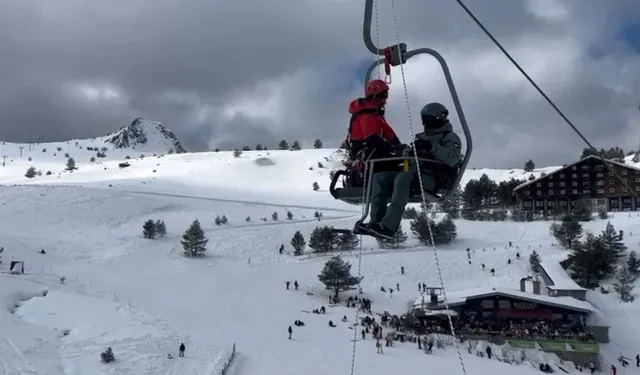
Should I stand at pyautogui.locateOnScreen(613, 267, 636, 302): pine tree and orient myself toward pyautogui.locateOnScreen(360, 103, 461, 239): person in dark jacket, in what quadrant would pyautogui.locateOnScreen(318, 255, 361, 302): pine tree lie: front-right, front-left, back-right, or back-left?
front-right

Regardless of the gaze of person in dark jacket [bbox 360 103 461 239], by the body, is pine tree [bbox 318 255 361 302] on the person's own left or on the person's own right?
on the person's own right

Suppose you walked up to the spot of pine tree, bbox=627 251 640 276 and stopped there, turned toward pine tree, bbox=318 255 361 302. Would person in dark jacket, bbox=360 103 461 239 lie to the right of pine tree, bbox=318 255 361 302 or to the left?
left

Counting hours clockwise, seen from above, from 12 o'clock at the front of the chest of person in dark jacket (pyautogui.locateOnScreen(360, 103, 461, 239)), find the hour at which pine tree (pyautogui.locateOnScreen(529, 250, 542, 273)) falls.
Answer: The pine tree is roughly at 5 o'clock from the person in dark jacket.

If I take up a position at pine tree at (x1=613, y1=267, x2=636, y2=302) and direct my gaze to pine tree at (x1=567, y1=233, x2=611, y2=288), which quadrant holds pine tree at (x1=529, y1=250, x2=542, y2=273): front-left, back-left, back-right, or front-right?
front-left

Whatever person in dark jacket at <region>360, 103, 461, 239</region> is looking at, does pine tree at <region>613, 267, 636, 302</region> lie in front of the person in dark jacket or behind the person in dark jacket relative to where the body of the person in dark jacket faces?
behind

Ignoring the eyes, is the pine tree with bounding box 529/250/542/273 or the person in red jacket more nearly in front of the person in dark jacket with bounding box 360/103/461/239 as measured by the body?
the person in red jacket
